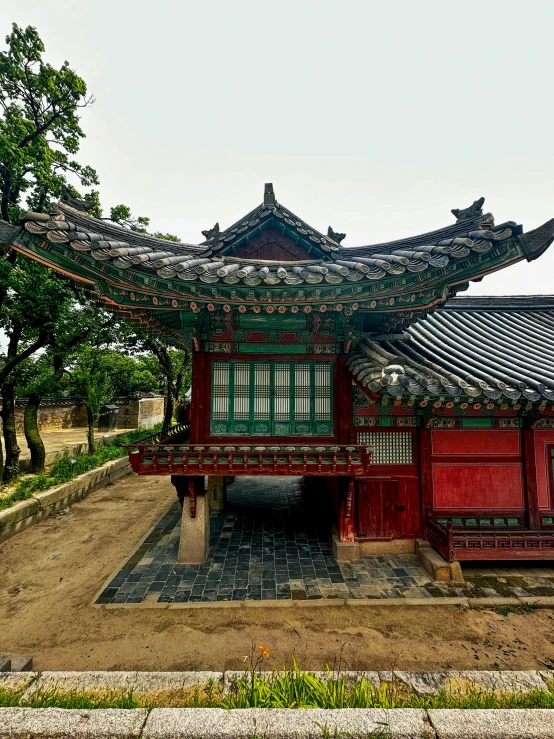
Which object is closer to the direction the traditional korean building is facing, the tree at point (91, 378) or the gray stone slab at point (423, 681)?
the gray stone slab

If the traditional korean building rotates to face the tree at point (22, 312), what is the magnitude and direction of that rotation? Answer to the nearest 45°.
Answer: approximately 90° to its right

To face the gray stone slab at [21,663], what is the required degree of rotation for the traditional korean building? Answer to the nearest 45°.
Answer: approximately 45° to its right

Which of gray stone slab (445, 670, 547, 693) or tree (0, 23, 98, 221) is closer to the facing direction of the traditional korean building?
the gray stone slab

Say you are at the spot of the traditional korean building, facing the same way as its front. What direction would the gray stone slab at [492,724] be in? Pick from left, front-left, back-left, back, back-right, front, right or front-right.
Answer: front

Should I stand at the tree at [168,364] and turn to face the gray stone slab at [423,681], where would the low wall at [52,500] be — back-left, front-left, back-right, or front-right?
front-right

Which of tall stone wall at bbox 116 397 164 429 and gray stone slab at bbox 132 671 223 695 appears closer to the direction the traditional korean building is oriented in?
the gray stone slab

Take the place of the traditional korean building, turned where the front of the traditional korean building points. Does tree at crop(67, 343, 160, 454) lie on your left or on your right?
on your right

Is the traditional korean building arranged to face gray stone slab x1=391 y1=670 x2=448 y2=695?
yes

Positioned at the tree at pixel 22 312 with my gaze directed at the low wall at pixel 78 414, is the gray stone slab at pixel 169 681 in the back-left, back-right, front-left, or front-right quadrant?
back-right

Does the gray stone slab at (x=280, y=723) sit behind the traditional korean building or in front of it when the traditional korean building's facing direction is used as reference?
in front

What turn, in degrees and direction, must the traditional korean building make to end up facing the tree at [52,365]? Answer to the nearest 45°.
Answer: approximately 135° to its right

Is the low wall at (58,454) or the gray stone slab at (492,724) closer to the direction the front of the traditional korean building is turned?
the gray stone slab

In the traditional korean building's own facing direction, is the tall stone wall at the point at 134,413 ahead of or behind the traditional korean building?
behind

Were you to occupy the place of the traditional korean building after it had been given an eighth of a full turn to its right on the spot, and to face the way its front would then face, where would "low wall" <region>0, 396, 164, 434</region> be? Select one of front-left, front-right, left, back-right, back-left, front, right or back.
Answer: right

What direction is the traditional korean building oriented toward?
toward the camera

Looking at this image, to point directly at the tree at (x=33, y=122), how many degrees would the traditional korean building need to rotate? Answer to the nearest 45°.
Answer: approximately 90° to its right

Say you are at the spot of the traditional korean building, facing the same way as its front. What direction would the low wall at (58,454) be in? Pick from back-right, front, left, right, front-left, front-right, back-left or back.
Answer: back-right

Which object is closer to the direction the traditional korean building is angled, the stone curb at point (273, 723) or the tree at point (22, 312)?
the stone curb
